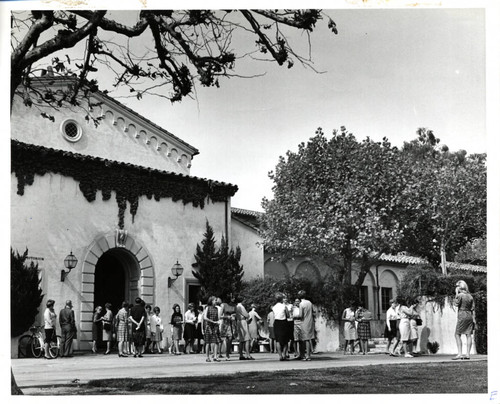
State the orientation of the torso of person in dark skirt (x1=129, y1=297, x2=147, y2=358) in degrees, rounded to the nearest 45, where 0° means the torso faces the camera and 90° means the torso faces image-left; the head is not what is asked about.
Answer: approximately 180°

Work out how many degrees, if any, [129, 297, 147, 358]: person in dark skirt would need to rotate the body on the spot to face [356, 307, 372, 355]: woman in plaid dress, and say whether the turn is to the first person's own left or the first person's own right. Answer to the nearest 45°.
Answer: approximately 90° to the first person's own right

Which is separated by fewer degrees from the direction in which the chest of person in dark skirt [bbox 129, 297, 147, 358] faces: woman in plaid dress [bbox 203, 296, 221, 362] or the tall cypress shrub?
the tall cypress shrub

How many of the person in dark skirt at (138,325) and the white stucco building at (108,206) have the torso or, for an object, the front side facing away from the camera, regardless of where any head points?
1

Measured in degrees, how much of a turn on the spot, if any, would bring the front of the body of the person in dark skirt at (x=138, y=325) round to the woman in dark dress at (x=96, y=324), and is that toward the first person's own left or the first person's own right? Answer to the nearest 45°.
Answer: approximately 45° to the first person's own left

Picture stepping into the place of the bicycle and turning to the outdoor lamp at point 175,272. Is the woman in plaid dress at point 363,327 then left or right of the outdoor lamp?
right

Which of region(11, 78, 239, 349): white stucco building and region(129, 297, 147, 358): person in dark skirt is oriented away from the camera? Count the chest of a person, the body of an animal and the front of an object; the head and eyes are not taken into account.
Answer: the person in dark skirt
